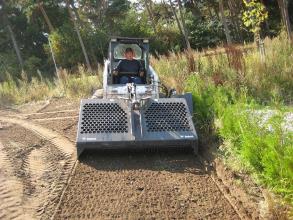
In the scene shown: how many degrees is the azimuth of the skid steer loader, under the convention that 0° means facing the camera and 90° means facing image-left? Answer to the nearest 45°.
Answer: approximately 0°

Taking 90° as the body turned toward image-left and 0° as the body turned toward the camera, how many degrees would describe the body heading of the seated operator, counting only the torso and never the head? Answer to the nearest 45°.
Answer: approximately 0°
